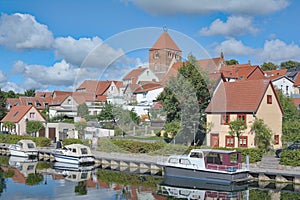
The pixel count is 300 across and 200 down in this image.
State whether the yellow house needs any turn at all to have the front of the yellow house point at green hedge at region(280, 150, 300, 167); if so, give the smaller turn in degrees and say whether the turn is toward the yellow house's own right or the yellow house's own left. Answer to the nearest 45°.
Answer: approximately 45° to the yellow house's own left

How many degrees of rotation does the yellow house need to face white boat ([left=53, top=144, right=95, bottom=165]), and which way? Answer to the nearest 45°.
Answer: approximately 45° to its right

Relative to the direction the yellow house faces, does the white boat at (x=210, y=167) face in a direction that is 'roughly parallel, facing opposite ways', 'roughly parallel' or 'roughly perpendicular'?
roughly perpendicular

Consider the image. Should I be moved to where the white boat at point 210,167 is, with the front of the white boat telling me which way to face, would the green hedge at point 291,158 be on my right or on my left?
on my right

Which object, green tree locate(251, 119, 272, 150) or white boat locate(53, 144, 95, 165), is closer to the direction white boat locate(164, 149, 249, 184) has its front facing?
the white boat

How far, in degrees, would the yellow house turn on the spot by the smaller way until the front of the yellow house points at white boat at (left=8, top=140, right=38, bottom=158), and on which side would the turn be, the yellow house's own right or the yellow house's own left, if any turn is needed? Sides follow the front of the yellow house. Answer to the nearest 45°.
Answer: approximately 45° to the yellow house's own right

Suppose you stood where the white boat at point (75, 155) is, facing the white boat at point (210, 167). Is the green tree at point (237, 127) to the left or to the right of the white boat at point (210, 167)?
left

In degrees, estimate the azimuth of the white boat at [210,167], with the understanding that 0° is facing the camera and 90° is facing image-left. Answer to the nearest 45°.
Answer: approximately 135°

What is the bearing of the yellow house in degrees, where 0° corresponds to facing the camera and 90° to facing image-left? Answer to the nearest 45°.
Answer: approximately 45°
